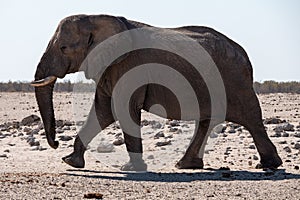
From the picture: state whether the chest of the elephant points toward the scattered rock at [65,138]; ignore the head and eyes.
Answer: no

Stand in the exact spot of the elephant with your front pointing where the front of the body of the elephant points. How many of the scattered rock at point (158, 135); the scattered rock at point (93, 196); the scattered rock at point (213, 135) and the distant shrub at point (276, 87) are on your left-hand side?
1

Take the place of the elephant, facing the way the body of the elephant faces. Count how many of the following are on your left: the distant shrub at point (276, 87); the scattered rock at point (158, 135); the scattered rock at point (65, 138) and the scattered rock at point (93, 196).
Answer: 1

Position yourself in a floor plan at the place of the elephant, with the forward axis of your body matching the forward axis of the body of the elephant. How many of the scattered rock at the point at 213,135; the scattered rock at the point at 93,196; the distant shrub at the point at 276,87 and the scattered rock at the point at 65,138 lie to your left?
1

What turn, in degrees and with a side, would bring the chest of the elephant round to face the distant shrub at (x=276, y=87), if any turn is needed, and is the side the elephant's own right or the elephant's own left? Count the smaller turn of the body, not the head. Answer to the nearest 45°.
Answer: approximately 90° to the elephant's own right

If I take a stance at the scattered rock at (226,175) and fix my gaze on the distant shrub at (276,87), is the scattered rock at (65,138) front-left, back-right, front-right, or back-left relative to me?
front-left

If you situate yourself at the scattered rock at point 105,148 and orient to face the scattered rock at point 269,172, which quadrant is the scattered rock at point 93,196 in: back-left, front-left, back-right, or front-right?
front-right

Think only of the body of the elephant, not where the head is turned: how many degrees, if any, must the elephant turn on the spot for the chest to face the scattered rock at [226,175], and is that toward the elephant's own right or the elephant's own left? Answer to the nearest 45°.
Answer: approximately 135° to the elephant's own left

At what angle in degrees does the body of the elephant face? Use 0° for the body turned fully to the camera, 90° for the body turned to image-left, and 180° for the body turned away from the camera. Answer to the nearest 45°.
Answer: approximately 90°

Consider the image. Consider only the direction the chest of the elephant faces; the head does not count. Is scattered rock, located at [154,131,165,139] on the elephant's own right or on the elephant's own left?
on the elephant's own right

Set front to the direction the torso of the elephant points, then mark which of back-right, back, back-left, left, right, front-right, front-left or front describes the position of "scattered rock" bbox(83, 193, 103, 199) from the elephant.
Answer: left

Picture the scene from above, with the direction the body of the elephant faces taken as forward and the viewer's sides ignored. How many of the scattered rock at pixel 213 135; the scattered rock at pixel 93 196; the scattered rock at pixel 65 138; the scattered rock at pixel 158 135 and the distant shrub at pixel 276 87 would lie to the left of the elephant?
1

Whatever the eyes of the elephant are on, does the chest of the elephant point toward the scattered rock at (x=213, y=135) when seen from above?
no
